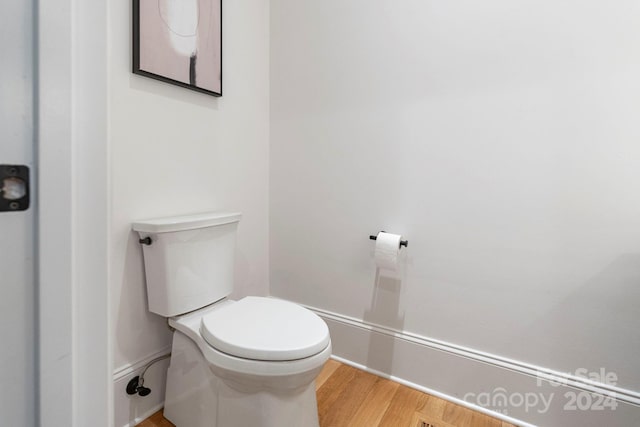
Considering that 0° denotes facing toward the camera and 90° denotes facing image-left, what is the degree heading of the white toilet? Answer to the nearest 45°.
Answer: approximately 315°

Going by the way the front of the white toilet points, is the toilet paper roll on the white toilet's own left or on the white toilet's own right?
on the white toilet's own left
